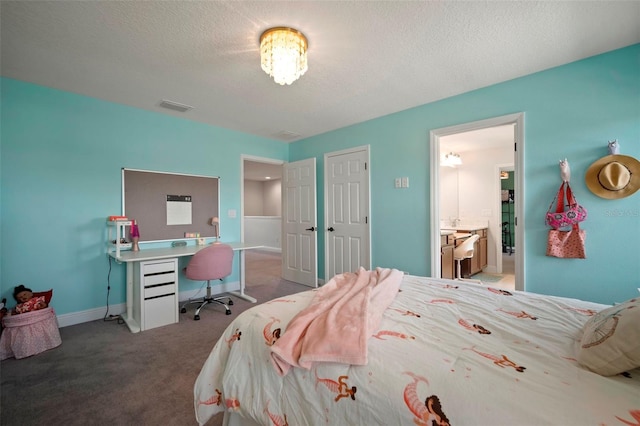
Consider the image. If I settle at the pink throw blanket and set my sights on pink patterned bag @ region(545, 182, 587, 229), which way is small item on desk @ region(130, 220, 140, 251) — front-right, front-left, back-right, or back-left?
back-left

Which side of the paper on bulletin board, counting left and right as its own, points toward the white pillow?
front

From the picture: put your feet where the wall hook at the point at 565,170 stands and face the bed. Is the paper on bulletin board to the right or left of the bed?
right

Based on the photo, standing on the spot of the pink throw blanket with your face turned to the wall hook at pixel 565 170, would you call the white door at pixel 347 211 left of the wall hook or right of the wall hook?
left

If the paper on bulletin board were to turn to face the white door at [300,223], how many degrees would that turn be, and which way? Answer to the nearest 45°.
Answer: approximately 90° to its left

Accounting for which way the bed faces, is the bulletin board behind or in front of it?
in front

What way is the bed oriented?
to the viewer's left

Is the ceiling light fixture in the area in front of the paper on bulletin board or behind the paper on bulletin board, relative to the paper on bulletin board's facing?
in front

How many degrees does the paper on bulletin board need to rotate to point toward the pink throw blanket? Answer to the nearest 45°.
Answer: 0° — it already faces it
